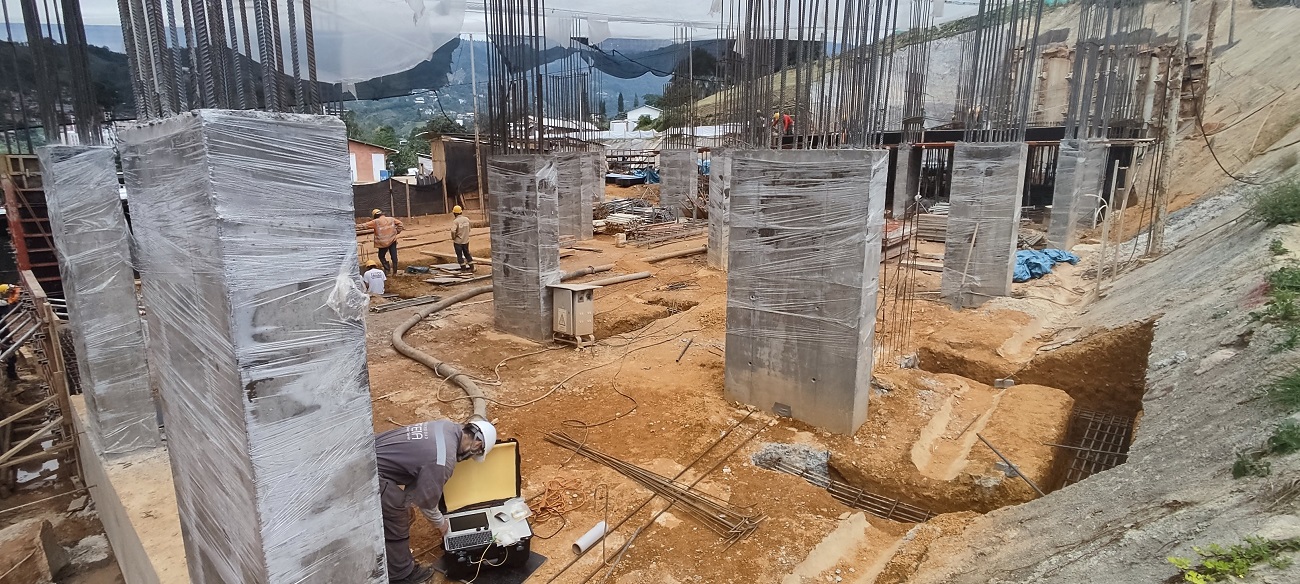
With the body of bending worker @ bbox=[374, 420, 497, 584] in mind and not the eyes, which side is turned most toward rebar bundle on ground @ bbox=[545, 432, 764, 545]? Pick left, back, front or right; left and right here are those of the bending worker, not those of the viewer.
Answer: front

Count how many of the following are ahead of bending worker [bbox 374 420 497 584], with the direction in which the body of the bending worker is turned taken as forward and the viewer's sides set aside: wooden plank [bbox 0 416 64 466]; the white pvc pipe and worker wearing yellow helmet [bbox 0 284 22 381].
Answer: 1

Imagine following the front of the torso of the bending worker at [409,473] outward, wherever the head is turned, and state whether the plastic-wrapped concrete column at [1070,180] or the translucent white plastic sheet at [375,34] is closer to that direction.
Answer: the plastic-wrapped concrete column

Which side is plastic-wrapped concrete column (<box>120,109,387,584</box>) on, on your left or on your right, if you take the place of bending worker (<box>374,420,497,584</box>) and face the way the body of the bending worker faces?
on your right

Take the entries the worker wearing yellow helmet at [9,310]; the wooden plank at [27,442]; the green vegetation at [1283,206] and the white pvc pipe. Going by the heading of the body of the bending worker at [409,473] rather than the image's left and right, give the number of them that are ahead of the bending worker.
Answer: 2

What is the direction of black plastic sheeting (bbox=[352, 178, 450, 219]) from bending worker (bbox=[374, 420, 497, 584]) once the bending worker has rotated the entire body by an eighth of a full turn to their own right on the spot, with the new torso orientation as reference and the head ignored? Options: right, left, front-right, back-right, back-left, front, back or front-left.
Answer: back-left

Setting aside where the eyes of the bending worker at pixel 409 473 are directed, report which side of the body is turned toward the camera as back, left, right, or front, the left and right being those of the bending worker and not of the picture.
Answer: right

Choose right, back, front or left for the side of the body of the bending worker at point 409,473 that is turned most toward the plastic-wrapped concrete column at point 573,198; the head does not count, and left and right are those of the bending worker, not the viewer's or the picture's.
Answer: left

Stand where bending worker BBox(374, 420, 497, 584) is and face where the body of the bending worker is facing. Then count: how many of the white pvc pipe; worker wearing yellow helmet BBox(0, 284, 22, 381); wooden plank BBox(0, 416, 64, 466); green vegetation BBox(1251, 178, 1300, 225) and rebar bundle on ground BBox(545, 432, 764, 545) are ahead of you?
3

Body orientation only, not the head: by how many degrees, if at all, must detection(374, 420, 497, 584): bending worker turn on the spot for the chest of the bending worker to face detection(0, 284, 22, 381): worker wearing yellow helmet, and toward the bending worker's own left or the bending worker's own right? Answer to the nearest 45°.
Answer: approximately 135° to the bending worker's own left

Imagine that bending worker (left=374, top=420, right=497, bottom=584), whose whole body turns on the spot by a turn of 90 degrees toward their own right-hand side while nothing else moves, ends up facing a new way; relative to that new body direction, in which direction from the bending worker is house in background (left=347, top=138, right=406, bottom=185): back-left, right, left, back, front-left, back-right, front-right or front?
back

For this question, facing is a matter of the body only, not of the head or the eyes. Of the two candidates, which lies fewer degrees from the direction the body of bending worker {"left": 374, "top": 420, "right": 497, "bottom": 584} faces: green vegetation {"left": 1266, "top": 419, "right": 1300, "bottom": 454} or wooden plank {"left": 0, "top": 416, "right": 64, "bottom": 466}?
the green vegetation

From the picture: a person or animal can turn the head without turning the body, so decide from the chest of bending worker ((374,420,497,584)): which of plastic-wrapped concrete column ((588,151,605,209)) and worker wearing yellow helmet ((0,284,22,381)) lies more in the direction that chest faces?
the plastic-wrapped concrete column

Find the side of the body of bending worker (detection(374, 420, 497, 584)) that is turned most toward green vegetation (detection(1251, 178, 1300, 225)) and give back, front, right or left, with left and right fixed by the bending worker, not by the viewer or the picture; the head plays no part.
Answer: front

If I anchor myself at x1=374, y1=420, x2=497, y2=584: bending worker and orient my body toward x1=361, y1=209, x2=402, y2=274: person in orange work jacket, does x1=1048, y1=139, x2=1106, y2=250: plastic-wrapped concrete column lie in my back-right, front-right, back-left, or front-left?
front-right

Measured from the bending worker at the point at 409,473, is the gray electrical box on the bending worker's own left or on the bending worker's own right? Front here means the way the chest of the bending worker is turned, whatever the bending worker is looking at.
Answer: on the bending worker's own left

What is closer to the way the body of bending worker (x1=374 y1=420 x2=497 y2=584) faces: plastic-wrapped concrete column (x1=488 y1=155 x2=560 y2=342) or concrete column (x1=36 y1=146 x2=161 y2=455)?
the plastic-wrapped concrete column

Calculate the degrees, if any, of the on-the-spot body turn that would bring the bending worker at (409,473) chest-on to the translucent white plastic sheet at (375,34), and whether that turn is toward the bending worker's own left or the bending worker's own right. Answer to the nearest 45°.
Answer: approximately 90° to the bending worker's own left

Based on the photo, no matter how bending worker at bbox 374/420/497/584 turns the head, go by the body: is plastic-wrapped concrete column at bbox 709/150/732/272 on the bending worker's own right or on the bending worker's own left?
on the bending worker's own left
